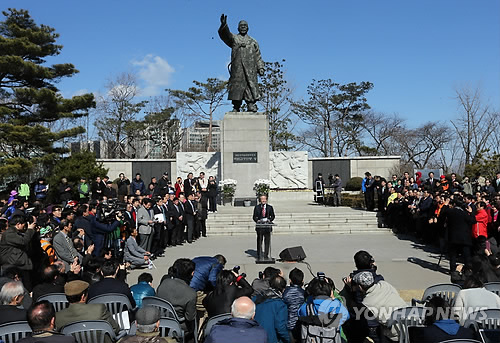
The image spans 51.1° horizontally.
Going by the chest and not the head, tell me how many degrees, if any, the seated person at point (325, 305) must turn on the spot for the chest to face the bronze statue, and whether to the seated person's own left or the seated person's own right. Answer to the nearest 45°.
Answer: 0° — they already face it

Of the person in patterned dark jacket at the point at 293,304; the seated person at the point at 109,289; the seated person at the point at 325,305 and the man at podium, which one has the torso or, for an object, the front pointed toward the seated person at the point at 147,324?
the man at podium

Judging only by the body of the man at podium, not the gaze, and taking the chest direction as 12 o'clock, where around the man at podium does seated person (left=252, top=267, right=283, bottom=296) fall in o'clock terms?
The seated person is roughly at 12 o'clock from the man at podium.

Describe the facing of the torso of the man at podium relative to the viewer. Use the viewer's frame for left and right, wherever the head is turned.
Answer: facing the viewer

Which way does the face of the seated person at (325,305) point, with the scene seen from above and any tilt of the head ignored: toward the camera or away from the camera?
away from the camera

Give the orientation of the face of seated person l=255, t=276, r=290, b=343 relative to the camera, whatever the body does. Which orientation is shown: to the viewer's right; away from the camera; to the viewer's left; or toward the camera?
away from the camera

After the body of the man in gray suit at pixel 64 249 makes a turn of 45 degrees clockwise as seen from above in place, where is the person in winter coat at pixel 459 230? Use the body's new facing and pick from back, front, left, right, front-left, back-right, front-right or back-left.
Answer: front-left

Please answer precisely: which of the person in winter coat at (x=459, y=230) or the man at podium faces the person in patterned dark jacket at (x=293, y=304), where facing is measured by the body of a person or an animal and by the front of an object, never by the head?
the man at podium

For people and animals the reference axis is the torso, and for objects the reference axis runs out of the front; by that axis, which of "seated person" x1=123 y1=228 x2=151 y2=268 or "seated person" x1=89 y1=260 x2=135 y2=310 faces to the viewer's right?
"seated person" x1=123 y1=228 x2=151 y2=268

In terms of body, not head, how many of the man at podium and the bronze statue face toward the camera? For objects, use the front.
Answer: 2

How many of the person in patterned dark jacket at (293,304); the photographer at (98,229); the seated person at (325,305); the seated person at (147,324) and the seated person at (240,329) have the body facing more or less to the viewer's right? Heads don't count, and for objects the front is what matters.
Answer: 1

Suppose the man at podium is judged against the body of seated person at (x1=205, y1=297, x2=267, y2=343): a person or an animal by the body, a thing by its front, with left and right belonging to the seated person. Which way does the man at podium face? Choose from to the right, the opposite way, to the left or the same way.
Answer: the opposite way

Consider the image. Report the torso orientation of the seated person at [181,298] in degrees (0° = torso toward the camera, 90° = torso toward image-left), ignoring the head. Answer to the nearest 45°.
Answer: approximately 225°

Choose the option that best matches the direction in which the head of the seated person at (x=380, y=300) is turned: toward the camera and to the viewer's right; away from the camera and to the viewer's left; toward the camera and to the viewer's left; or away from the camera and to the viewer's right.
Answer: away from the camera and to the viewer's left

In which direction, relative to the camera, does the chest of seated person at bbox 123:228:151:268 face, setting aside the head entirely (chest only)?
to the viewer's right

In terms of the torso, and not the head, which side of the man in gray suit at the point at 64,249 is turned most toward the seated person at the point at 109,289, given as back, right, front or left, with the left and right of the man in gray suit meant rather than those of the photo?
front

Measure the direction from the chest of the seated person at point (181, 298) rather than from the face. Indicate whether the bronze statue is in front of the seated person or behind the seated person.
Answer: in front

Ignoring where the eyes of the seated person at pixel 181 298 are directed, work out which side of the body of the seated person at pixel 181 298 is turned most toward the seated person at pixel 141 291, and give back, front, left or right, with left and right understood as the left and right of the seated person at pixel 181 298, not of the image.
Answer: left
